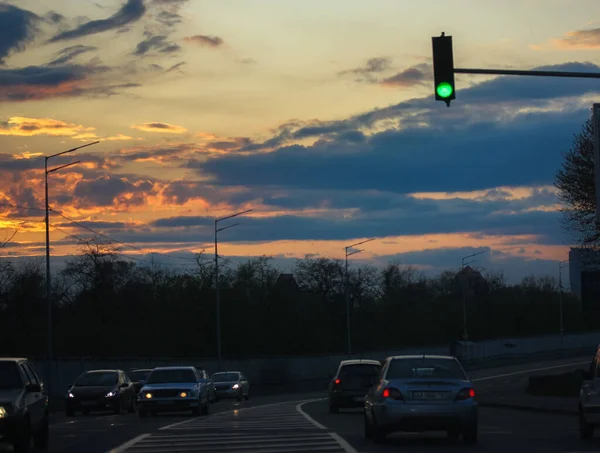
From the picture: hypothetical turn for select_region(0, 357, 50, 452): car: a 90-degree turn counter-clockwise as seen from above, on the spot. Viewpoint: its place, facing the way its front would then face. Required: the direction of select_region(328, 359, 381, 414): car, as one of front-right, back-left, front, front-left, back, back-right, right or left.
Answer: front-left

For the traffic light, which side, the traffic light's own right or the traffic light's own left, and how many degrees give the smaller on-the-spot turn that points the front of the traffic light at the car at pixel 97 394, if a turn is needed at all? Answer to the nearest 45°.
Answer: approximately 135° to the traffic light's own right

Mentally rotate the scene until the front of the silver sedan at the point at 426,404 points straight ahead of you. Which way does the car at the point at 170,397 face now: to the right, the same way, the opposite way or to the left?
the opposite way

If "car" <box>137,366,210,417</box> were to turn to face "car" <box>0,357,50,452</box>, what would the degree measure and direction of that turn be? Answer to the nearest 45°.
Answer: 0° — it already faces it

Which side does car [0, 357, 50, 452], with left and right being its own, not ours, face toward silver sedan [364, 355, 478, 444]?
left

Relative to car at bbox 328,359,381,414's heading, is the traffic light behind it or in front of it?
behind

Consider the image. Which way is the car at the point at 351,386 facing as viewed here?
away from the camera

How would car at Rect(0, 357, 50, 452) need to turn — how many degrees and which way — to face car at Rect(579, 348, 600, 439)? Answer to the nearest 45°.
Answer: approximately 90° to its left

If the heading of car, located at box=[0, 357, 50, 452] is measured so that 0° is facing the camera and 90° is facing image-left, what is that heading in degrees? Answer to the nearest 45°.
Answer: approximately 0°

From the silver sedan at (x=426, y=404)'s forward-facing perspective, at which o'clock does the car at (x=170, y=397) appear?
The car is roughly at 11 o'clock from the silver sedan.

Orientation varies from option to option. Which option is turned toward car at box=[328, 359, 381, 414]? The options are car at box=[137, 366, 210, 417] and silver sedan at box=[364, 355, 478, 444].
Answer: the silver sedan

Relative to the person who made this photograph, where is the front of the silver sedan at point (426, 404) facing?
facing away from the viewer
